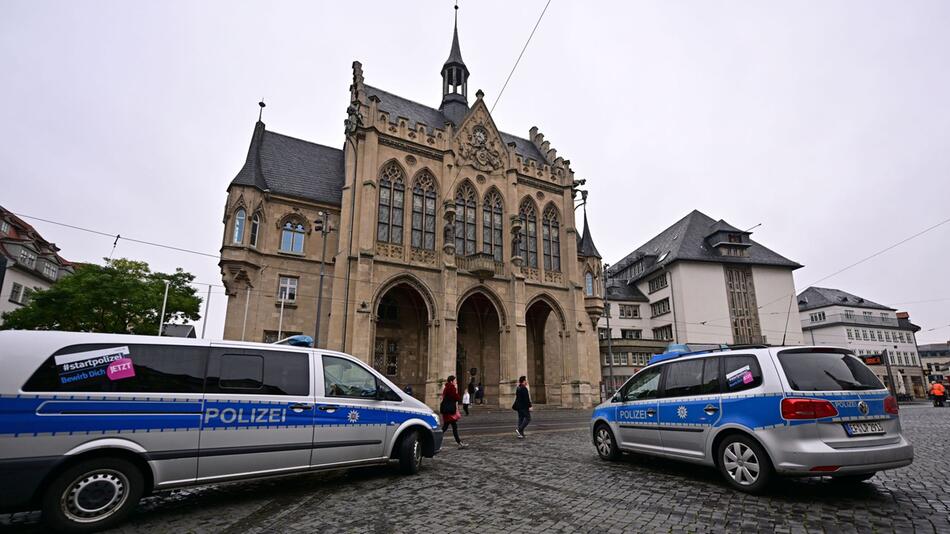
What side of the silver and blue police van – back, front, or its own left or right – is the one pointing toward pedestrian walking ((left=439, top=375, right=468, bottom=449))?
front

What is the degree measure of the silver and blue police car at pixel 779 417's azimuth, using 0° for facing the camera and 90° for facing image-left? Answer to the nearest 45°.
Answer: approximately 135°

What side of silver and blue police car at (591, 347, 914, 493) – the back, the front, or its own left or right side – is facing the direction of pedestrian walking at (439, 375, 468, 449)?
front

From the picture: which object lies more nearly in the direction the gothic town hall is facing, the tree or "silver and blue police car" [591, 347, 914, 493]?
the silver and blue police car

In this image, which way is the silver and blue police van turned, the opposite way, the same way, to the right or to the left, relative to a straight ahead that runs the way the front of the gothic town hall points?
to the left

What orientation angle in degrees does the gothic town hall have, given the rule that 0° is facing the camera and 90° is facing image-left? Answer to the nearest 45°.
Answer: approximately 315°

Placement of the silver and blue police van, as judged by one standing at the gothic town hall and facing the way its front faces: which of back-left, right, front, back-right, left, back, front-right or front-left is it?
front-right

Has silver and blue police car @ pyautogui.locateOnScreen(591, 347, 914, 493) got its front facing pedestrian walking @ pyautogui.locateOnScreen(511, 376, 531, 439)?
yes

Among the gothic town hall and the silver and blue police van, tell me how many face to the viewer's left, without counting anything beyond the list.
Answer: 0

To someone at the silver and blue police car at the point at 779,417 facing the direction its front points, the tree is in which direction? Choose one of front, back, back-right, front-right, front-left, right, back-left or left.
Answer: front-left

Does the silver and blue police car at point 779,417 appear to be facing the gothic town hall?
yes

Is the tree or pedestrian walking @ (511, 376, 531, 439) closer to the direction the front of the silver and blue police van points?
the pedestrian walking

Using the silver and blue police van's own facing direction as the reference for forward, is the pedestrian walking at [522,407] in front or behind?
in front

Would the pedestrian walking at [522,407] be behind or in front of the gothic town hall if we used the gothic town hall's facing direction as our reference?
in front

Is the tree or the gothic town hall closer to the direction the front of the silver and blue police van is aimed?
the gothic town hall
